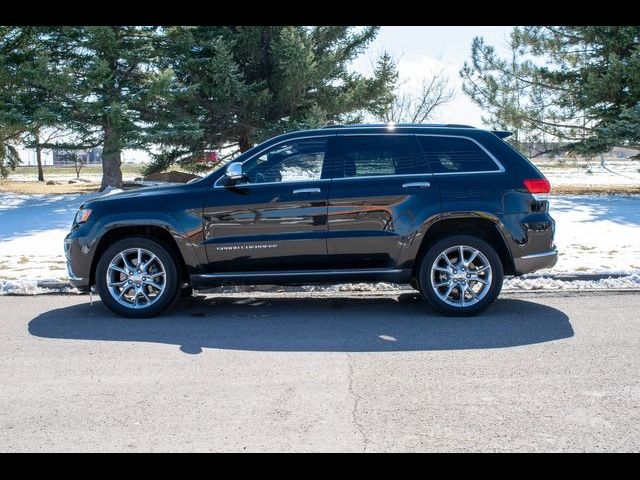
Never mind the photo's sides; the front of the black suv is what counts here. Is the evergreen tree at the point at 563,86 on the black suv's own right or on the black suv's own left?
on the black suv's own right

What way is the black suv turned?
to the viewer's left

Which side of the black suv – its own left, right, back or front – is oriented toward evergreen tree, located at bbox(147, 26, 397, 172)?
right

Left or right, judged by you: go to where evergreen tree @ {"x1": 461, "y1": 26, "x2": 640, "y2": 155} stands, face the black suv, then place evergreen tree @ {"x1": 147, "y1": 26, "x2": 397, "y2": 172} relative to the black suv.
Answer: right

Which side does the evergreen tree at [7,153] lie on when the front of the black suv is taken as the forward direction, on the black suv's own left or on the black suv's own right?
on the black suv's own right
